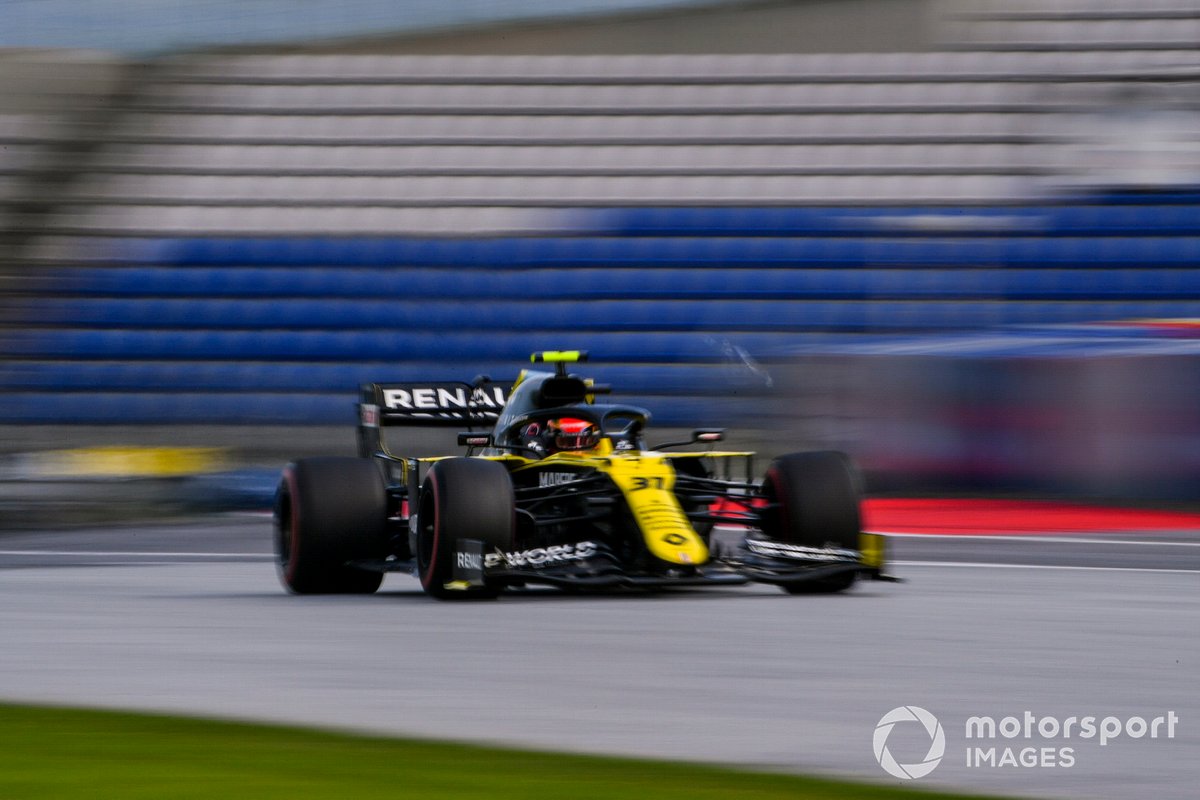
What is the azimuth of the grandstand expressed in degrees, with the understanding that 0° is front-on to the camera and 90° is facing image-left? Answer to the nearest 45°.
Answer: approximately 0°

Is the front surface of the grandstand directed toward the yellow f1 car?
yes
